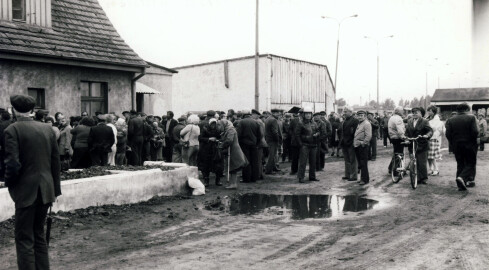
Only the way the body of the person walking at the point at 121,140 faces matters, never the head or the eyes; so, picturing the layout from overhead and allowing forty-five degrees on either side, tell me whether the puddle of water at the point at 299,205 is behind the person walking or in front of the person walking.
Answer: behind

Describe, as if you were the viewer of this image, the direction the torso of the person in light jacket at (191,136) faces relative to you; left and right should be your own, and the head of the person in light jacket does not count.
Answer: facing away from the viewer and to the left of the viewer

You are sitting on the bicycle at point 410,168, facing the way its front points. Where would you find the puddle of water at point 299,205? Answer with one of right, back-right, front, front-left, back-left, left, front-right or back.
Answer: right

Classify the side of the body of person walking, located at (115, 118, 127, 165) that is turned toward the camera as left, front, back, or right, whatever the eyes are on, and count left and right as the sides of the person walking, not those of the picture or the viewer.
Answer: back

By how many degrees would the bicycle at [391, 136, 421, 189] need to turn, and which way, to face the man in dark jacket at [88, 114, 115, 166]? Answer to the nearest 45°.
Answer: approximately 135° to its right

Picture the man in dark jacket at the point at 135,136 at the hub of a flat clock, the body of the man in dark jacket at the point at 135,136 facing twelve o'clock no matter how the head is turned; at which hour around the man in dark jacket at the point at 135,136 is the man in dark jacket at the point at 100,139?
the man in dark jacket at the point at 100,139 is roughly at 8 o'clock from the man in dark jacket at the point at 135,136.

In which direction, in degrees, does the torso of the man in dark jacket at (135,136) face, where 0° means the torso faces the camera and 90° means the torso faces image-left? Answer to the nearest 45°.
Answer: approximately 135°

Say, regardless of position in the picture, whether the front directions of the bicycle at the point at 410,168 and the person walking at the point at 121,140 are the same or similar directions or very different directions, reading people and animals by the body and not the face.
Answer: very different directions

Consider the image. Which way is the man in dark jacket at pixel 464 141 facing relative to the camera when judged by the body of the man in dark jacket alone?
away from the camera
